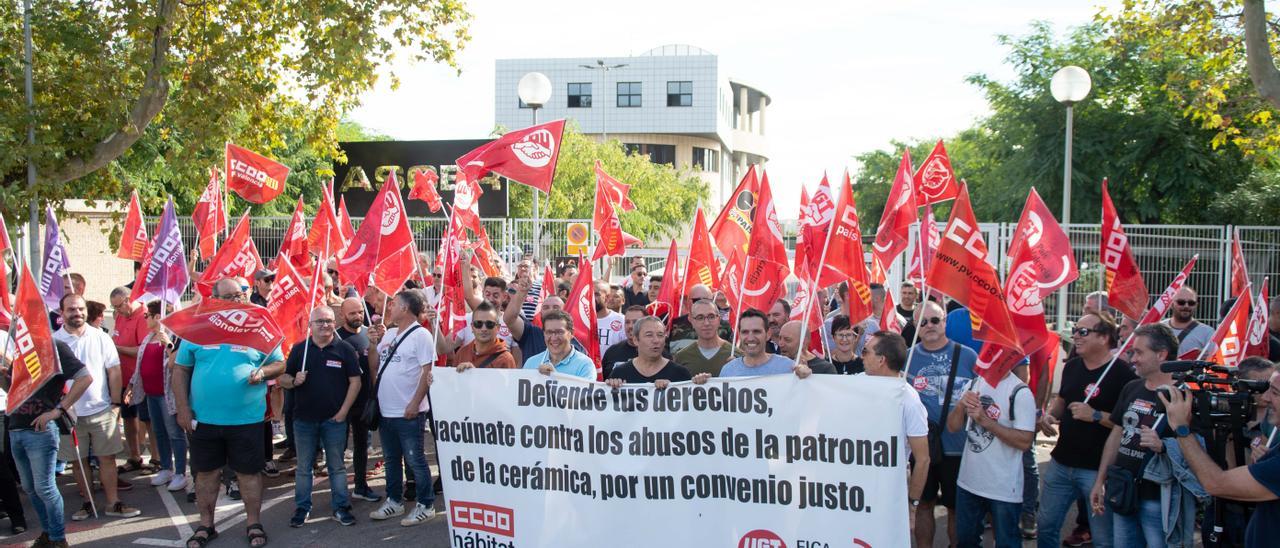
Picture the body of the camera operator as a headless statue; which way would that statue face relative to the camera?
to the viewer's left

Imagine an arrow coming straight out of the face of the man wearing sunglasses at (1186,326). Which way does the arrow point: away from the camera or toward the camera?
toward the camera

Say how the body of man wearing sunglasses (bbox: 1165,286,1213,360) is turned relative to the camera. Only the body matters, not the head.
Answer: toward the camera

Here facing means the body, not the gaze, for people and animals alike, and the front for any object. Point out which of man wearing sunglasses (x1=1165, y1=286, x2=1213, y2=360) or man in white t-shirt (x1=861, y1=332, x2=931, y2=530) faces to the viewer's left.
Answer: the man in white t-shirt

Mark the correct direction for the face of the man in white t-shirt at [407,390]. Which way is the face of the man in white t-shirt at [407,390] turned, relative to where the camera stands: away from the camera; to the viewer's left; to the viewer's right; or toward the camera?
to the viewer's left

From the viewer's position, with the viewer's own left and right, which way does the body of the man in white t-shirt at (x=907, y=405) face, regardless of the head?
facing to the left of the viewer

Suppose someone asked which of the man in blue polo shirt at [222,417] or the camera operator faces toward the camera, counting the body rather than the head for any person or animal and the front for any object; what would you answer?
the man in blue polo shirt

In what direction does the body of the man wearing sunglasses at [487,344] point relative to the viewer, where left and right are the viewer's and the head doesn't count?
facing the viewer

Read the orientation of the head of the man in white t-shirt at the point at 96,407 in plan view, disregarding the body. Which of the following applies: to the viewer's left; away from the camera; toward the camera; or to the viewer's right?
toward the camera

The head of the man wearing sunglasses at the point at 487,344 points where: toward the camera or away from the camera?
toward the camera

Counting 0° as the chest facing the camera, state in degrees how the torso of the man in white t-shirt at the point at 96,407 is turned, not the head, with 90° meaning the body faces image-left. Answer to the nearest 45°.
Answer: approximately 0°

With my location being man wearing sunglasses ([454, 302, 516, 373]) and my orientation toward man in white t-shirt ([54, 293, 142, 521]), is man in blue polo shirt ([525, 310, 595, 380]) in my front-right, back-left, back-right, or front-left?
back-left

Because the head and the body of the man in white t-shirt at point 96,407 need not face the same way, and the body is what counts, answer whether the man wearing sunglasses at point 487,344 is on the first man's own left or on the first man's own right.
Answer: on the first man's own left

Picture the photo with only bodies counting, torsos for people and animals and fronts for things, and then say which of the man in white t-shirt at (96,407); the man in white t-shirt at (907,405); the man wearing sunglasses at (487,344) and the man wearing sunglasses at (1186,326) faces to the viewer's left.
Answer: the man in white t-shirt at (907,405)
